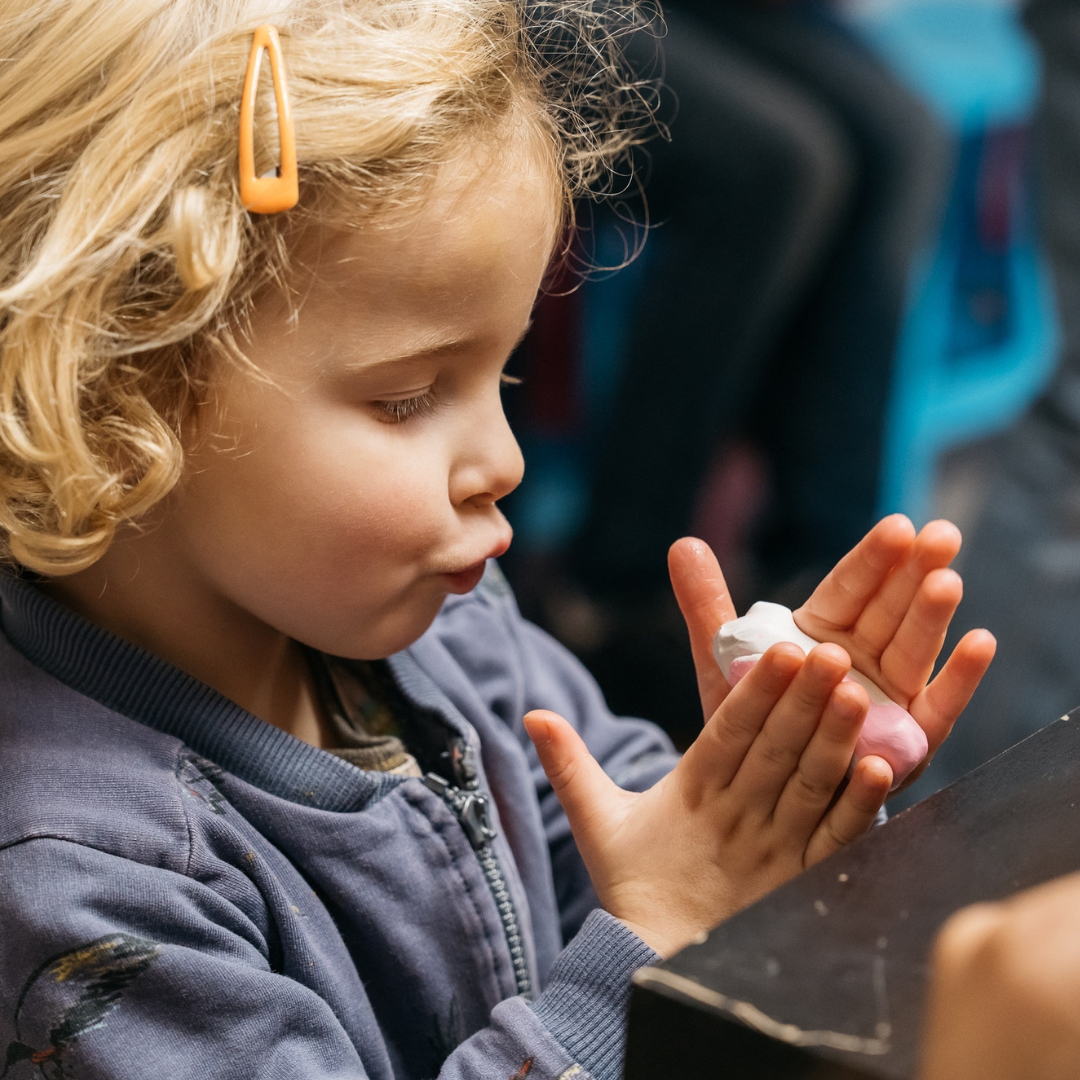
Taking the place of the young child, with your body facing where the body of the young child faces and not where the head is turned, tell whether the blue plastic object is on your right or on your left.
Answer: on your left

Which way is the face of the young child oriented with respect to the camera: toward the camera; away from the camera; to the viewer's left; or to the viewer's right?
to the viewer's right
